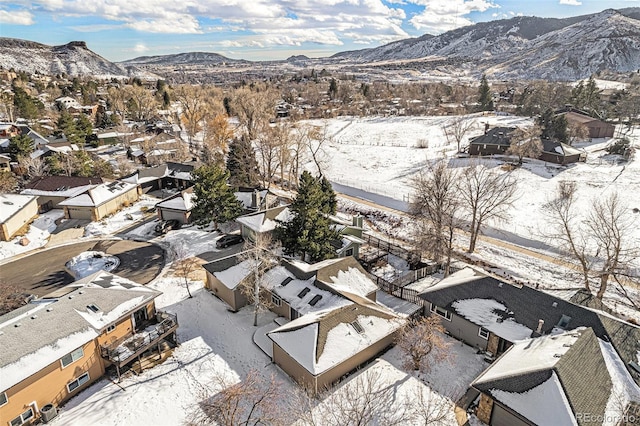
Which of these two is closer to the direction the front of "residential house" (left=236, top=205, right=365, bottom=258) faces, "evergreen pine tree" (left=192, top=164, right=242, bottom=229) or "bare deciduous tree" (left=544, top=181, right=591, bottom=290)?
the evergreen pine tree

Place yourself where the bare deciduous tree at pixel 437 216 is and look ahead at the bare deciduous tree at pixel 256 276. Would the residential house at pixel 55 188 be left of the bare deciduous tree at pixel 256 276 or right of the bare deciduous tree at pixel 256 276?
right

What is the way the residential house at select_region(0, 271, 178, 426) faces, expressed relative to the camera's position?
facing away from the viewer and to the left of the viewer

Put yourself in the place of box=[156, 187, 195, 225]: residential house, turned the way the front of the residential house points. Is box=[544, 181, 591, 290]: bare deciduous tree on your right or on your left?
on your left

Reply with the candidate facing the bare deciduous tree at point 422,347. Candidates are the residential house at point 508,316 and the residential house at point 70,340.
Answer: the residential house at point 508,316

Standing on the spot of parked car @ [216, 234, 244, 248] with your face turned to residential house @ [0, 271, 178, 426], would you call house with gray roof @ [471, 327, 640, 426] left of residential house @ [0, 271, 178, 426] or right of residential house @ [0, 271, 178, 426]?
left

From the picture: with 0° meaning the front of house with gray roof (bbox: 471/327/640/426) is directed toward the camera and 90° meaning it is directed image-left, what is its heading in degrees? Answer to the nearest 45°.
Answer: approximately 45°

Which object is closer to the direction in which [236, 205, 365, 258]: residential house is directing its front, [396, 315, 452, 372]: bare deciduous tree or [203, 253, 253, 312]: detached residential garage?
the detached residential garage

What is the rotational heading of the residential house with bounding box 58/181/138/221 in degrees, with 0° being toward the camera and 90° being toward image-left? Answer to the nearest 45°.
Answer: approximately 45°
